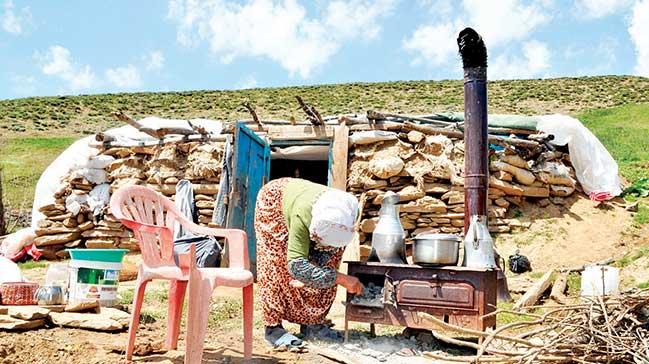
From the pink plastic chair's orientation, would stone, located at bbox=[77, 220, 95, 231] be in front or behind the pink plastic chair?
behind

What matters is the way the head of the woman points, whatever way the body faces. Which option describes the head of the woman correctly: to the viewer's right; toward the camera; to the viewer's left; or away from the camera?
to the viewer's right

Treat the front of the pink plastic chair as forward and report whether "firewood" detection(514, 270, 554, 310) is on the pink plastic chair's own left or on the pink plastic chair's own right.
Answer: on the pink plastic chair's own left

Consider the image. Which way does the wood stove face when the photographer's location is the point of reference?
facing the viewer

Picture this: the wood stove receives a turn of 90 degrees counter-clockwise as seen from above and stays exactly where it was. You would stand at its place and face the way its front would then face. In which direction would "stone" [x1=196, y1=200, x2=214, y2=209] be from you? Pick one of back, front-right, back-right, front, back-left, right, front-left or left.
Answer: back-left

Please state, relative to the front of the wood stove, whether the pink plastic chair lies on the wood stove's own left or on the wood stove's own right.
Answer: on the wood stove's own right

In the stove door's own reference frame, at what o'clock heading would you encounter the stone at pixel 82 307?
The stone is roughly at 3 o'clock from the stove door.

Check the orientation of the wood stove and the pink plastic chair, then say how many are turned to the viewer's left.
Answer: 0

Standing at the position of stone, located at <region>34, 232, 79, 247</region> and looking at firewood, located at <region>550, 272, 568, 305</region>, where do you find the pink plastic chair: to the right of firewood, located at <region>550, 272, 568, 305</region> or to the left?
right

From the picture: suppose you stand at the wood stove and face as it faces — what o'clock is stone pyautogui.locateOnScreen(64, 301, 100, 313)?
The stone is roughly at 3 o'clock from the wood stove.

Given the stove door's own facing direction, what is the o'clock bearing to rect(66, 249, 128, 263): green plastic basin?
The green plastic basin is roughly at 3 o'clock from the stove door.

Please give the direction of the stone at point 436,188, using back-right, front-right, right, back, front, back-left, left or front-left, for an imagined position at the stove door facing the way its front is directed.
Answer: back

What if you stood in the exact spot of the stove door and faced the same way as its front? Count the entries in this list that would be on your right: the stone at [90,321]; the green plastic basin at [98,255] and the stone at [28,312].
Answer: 3

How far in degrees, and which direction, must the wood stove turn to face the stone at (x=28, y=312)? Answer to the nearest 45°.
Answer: approximately 90° to its right

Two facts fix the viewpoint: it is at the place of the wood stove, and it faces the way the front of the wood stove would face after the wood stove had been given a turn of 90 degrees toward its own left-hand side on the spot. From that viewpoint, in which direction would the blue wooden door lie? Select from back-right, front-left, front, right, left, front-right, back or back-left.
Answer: back-left

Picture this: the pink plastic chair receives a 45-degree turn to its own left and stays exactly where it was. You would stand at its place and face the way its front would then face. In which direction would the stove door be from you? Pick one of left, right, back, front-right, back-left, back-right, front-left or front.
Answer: front
